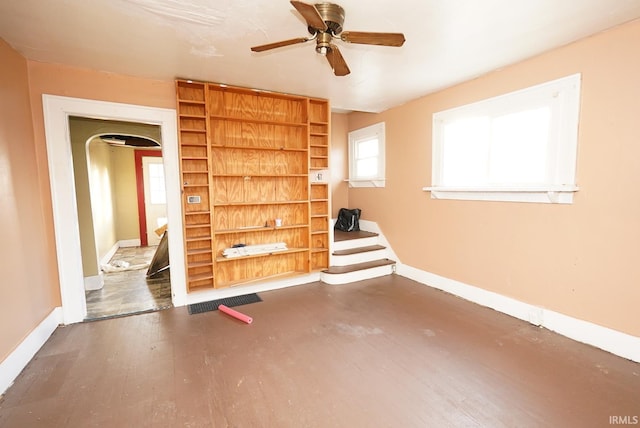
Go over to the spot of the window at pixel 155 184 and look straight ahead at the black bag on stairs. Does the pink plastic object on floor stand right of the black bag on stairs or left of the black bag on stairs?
right

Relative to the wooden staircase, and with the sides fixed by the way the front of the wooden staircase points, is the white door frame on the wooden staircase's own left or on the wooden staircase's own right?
on the wooden staircase's own right

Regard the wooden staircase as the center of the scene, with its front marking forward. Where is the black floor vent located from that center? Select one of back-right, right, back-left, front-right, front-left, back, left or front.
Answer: right

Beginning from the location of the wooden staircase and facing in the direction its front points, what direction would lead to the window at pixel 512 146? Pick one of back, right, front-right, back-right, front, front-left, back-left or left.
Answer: front

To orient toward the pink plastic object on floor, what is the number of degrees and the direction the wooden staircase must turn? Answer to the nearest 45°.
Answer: approximately 90° to its right

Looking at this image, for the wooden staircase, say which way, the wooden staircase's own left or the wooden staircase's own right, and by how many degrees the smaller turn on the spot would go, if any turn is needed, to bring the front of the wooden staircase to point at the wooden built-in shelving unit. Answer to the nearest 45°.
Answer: approximately 90° to the wooden staircase's own right
